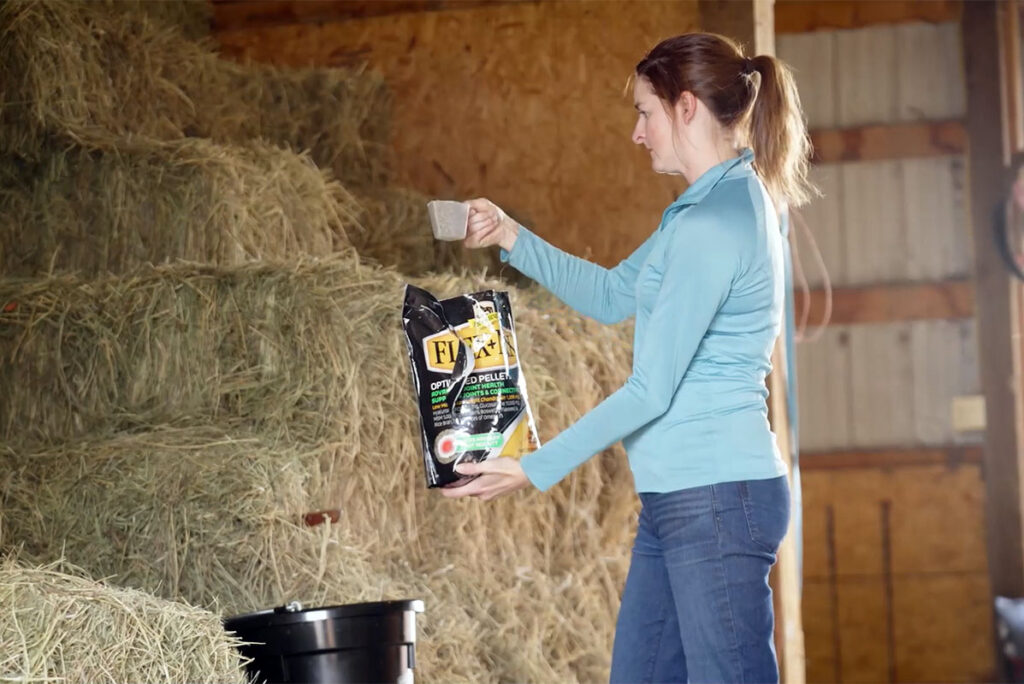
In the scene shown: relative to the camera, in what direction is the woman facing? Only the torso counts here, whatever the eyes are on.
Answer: to the viewer's left

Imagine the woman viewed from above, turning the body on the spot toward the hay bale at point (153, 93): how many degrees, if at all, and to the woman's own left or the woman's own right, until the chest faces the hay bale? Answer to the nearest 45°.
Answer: approximately 45° to the woman's own right

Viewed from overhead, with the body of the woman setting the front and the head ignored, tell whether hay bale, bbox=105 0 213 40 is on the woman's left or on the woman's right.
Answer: on the woman's right

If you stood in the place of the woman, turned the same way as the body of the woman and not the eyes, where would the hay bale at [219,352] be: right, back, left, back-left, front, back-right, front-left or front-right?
front-right

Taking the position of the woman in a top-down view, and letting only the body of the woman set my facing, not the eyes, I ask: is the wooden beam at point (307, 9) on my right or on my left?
on my right

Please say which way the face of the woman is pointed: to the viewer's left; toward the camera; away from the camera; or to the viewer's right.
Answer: to the viewer's left

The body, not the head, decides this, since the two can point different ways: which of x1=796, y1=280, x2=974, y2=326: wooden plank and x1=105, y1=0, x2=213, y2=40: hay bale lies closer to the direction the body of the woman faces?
the hay bale

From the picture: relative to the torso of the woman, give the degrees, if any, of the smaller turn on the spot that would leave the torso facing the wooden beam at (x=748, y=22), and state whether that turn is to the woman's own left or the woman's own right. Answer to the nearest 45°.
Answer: approximately 90° to the woman's own right

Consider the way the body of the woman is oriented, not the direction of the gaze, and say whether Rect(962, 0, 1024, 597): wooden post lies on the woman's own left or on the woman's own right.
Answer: on the woman's own right

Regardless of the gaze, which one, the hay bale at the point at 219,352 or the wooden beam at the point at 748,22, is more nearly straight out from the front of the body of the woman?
the hay bale

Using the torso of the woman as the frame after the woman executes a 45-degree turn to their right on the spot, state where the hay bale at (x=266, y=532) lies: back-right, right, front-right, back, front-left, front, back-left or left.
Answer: front

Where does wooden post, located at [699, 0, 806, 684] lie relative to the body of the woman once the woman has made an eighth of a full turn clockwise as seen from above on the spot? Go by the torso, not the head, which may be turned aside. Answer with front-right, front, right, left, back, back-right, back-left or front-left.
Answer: front-right

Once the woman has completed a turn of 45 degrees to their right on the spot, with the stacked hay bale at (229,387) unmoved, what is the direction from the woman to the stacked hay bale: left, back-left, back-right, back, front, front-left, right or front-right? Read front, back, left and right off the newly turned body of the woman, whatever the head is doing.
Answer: front
